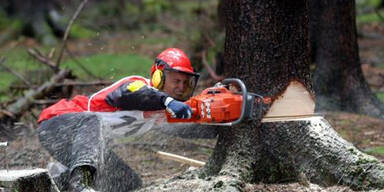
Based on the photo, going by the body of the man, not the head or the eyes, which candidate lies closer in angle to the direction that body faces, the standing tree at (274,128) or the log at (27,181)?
the standing tree

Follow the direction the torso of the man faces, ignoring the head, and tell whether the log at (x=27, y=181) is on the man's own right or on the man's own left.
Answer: on the man's own right

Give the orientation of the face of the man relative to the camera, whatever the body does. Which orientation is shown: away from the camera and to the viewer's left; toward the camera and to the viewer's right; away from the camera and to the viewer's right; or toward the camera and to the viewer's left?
toward the camera and to the viewer's right

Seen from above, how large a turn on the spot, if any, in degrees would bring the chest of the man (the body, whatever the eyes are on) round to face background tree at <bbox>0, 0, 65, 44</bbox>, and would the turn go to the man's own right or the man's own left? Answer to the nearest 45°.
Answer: approximately 90° to the man's own left

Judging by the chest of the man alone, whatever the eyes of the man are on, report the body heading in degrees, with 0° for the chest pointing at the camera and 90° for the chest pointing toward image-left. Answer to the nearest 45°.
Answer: approximately 270°

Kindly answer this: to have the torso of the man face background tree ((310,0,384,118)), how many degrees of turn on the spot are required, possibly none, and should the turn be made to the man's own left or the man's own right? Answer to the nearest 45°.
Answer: approximately 45° to the man's own left
